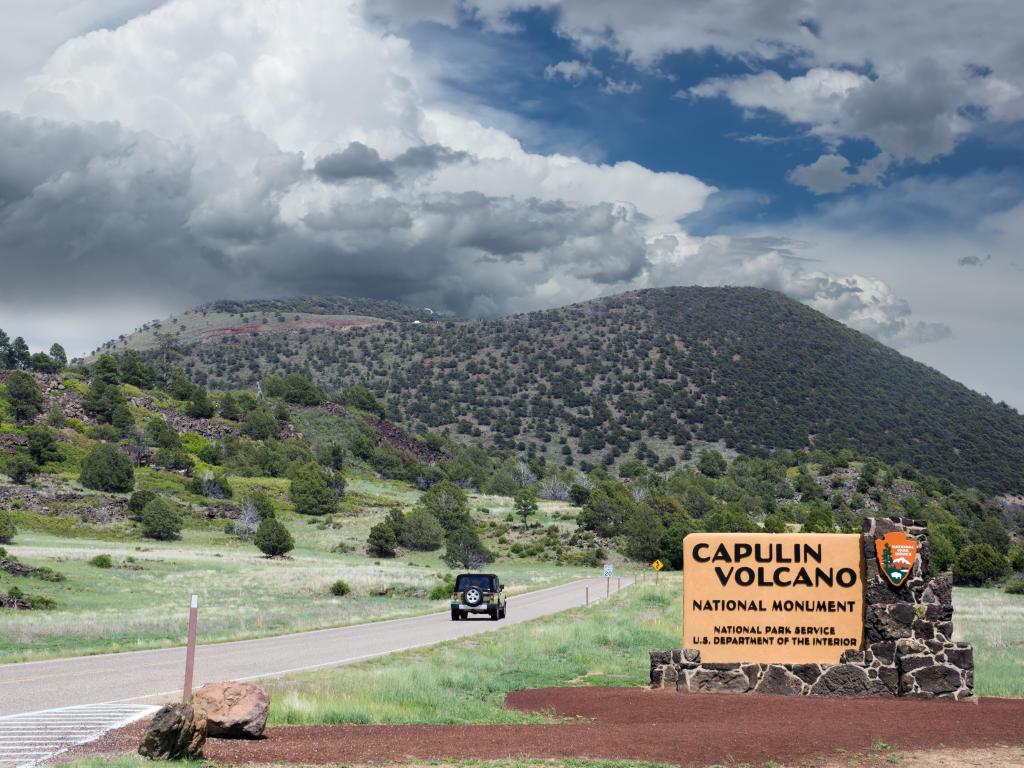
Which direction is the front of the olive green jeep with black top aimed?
away from the camera

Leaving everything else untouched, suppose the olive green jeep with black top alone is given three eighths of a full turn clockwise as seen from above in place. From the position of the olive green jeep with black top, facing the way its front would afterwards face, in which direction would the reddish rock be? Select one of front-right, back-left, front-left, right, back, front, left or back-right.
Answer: front-right

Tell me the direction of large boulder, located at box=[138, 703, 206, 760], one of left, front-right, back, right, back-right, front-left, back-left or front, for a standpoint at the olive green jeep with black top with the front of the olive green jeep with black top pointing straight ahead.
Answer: back
